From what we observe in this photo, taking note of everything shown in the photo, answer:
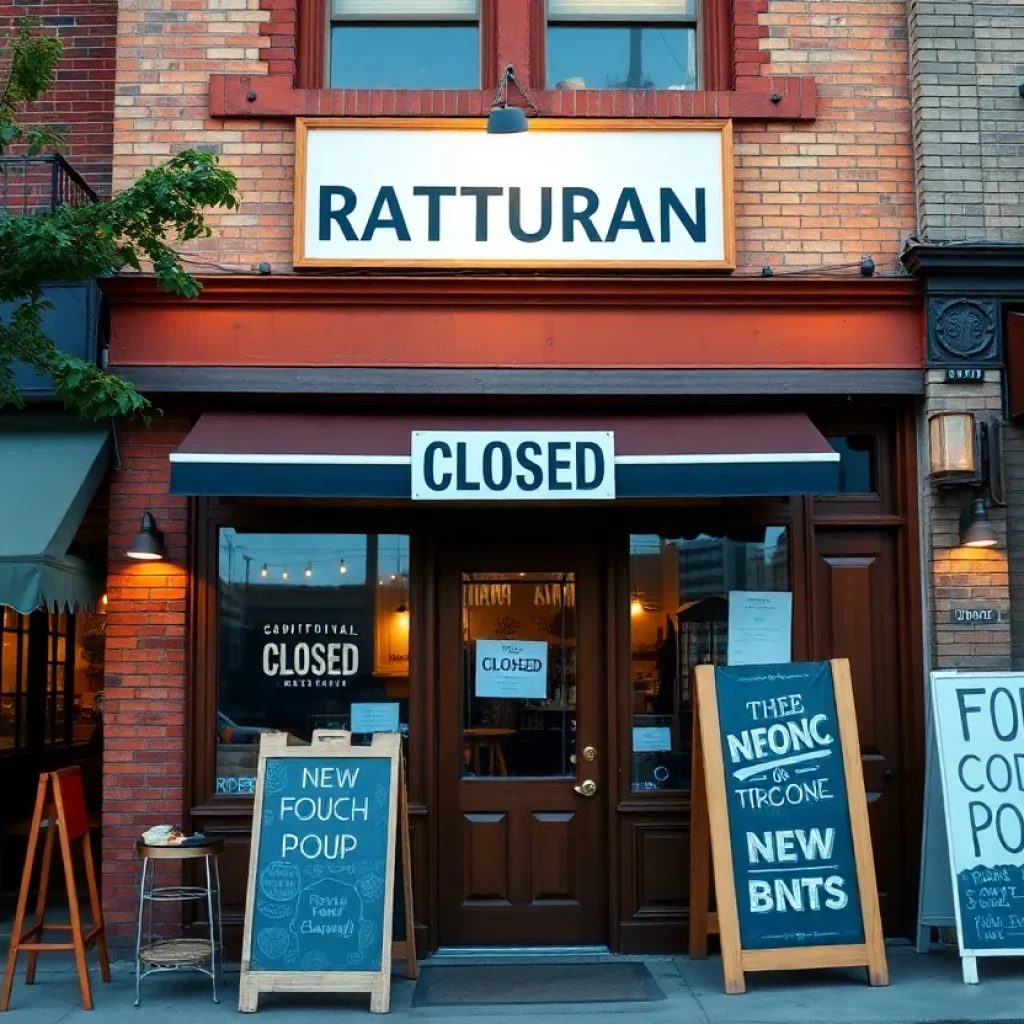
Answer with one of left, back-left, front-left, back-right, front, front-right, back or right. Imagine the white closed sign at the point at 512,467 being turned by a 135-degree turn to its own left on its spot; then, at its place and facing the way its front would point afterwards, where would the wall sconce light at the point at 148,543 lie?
back-left

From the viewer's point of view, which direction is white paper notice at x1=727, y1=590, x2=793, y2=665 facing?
toward the camera

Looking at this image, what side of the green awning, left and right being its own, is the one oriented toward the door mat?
left

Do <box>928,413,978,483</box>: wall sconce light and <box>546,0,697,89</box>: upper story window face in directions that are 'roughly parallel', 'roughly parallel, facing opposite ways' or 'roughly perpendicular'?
roughly parallel

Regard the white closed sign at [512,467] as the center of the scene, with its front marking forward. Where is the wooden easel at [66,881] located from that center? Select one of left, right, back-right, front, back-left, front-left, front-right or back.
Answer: right

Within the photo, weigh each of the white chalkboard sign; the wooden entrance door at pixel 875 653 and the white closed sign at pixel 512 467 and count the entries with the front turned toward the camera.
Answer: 3

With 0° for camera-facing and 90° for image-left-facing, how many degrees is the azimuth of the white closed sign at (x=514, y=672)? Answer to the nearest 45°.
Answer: approximately 0°

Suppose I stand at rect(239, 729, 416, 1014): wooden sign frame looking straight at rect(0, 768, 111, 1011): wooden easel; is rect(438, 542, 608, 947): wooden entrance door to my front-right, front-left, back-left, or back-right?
back-right

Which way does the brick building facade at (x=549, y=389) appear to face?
toward the camera

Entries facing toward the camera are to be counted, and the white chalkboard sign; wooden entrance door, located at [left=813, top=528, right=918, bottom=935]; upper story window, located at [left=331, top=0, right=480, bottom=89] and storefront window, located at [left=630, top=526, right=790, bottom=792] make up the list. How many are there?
4

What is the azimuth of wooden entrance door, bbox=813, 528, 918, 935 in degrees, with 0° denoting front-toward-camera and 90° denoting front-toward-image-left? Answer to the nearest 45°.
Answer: approximately 0°

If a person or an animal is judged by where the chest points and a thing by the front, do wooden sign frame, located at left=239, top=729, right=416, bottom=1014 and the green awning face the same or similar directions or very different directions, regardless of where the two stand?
same or similar directions

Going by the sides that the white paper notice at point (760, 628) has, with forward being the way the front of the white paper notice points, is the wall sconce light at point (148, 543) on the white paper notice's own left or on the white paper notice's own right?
on the white paper notice's own right

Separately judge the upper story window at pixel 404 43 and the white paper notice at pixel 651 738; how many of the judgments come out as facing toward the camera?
2

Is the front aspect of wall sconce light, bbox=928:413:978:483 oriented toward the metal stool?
no

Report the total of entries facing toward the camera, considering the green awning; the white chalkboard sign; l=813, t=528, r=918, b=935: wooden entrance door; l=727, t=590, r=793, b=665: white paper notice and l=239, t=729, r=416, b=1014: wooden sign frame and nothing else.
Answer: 5

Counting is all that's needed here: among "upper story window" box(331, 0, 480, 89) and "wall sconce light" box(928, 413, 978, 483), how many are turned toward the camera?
2
